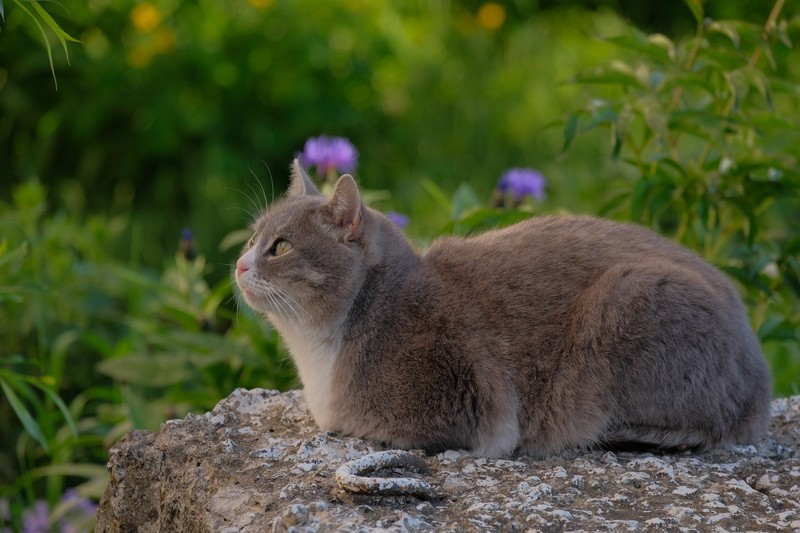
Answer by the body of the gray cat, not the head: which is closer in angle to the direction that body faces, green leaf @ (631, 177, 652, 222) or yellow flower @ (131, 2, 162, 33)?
the yellow flower

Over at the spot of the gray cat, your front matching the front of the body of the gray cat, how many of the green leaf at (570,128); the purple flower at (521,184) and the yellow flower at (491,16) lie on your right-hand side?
3

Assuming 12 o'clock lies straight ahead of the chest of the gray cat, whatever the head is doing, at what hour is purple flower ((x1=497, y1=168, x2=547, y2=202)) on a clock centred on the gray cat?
The purple flower is roughly at 3 o'clock from the gray cat.

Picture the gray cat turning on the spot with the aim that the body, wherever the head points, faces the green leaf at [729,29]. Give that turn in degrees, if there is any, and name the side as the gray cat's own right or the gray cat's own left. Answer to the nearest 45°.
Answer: approximately 135° to the gray cat's own right

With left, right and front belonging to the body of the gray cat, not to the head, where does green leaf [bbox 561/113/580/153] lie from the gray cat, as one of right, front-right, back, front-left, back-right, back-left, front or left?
right

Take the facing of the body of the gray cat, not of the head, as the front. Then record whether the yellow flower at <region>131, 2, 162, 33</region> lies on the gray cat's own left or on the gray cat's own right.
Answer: on the gray cat's own right

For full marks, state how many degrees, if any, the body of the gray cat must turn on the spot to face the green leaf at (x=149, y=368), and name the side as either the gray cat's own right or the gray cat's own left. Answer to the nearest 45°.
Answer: approximately 45° to the gray cat's own right

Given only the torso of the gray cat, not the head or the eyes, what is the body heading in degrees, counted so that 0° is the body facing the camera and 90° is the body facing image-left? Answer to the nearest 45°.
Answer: approximately 90°
